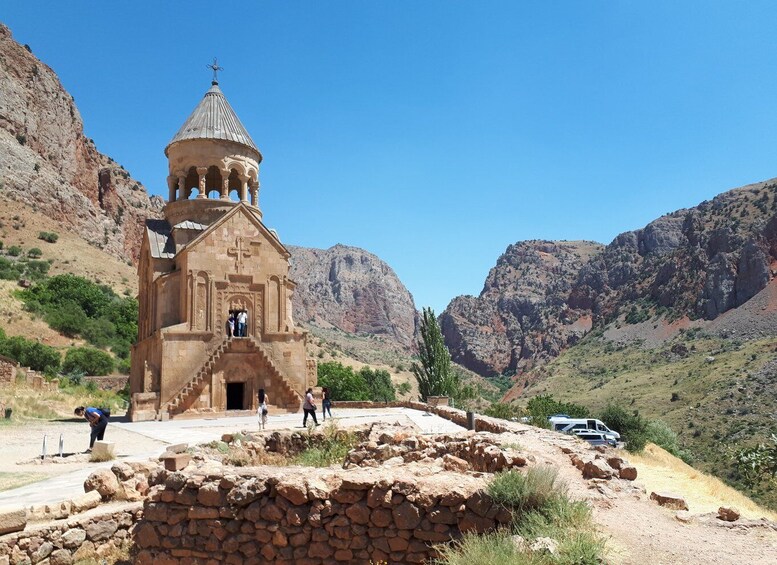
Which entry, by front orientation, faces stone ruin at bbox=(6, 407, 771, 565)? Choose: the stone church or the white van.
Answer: the stone church

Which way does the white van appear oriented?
to the viewer's right

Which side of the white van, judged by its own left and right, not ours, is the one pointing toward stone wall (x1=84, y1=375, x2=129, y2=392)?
back

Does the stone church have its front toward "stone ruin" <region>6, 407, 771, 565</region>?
yes

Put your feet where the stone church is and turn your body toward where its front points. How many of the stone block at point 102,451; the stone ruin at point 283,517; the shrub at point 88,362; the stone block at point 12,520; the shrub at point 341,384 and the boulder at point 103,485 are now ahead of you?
4

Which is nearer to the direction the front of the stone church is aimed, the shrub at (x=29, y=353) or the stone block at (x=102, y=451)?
the stone block

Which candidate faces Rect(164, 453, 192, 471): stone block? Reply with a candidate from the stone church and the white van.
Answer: the stone church

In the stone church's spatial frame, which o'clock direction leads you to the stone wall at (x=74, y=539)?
The stone wall is roughly at 12 o'clock from the stone church.

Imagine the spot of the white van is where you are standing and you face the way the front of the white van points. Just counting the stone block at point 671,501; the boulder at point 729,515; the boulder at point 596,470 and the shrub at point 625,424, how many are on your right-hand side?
3

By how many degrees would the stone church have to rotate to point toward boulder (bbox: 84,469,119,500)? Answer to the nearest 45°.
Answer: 0° — it already faces it

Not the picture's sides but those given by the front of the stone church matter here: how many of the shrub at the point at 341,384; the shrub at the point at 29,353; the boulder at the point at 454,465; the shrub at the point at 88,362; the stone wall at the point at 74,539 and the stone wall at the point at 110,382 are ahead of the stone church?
2

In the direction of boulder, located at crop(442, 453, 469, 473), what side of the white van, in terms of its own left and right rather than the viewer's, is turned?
right

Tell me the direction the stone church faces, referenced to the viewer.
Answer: facing the viewer
